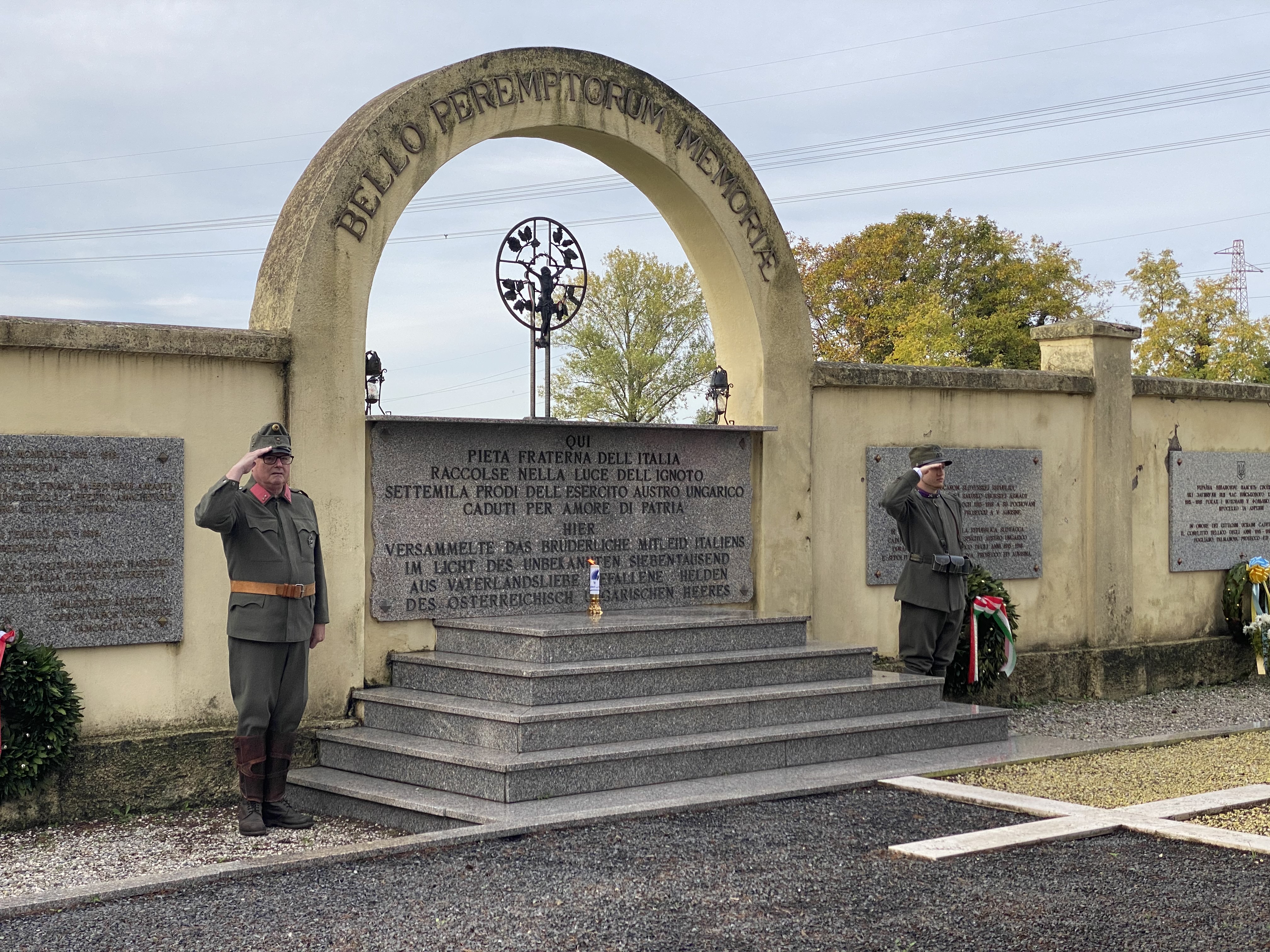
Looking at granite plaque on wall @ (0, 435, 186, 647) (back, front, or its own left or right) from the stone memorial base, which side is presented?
left

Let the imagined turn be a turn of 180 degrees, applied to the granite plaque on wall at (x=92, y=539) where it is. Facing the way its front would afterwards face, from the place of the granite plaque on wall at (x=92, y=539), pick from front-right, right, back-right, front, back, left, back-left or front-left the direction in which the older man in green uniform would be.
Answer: back-right

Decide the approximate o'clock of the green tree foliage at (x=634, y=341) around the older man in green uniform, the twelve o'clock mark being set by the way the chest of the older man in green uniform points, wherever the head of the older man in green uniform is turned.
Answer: The green tree foliage is roughly at 8 o'clock from the older man in green uniform.

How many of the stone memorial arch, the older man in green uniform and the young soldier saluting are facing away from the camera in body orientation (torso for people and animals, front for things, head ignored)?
0

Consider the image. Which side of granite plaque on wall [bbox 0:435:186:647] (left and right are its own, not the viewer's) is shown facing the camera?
front

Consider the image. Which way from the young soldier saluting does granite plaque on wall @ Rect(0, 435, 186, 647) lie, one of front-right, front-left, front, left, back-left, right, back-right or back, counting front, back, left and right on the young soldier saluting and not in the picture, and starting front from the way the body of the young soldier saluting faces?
right

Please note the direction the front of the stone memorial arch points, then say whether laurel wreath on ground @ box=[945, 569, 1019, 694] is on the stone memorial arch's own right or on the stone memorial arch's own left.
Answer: on the stone memorial arch's own left

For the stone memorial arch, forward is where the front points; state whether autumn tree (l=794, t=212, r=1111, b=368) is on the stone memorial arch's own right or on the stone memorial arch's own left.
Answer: on the stone memorial arch's own left

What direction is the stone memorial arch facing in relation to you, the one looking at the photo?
facing the viewer and to the right of the viewer

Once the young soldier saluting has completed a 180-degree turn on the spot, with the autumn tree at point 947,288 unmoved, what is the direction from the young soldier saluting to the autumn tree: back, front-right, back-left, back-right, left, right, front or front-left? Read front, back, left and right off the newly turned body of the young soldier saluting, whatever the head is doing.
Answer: front-right

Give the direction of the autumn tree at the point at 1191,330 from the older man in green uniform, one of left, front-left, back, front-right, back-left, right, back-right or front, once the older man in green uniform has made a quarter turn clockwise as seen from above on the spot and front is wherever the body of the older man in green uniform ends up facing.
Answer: back
